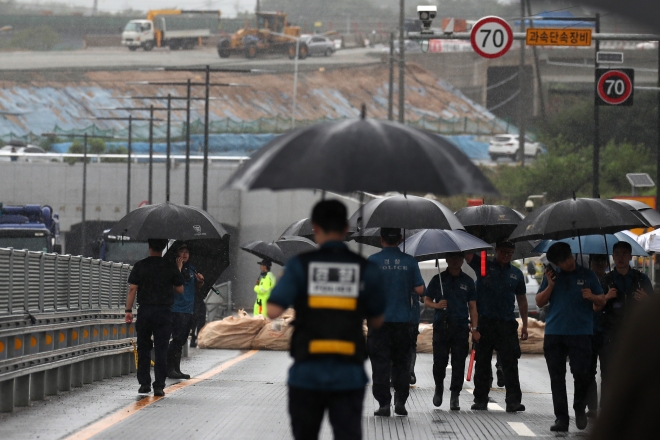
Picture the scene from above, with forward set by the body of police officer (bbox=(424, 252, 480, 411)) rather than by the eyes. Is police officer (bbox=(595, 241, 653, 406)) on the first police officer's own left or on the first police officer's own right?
on the first police officer's own left

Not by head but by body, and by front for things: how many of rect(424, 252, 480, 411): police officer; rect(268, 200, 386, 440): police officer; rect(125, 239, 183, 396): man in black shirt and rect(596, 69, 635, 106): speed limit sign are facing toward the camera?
2

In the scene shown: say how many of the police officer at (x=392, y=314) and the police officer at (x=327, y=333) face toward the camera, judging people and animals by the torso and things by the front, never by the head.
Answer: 0

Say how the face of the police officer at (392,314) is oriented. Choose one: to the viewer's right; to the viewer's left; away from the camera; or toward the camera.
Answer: away from the camera

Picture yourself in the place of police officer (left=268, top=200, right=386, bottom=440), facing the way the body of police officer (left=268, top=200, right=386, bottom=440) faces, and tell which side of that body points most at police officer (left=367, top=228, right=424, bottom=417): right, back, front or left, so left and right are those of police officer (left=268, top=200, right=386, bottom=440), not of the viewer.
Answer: front

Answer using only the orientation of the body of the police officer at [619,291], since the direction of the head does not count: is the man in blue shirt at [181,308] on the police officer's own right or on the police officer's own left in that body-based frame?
on the police officer's own right

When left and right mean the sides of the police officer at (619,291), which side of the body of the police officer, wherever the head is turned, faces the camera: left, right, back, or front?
front

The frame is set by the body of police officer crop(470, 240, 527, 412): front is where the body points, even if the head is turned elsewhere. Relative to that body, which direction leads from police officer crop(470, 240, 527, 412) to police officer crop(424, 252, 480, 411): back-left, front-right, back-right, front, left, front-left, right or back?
right

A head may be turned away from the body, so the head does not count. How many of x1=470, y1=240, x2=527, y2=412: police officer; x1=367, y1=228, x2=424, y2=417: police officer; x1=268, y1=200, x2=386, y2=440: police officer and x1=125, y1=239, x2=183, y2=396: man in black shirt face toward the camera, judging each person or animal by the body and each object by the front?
1

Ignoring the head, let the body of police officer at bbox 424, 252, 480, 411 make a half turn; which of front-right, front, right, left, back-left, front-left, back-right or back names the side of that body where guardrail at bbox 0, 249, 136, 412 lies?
left

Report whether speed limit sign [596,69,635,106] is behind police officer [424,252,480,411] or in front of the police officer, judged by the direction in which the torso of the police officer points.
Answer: behind

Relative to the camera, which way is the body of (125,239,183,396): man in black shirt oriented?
away from the camera
